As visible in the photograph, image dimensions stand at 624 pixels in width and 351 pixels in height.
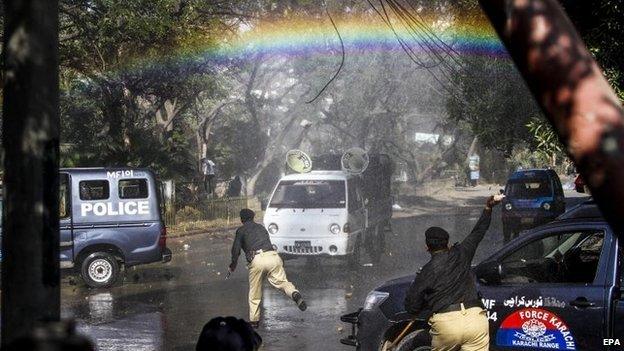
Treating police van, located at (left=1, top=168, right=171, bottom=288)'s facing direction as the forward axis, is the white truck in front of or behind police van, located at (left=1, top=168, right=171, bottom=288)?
behind

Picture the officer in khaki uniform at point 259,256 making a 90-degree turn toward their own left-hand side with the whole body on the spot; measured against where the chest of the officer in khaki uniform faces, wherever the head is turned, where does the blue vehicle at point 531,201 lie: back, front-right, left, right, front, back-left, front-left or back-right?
back

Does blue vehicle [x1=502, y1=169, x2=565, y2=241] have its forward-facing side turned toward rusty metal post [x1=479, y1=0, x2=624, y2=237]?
yes

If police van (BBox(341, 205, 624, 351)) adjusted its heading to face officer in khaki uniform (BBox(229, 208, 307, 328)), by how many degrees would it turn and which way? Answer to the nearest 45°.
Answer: approximately 45° to its right

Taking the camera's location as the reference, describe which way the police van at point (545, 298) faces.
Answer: facing to the left of the viewer

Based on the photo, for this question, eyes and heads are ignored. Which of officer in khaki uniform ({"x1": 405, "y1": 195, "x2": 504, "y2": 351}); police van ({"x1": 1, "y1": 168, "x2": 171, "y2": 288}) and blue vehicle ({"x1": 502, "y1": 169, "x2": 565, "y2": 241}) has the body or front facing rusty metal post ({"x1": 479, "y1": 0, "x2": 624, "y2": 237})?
the blue vehicle

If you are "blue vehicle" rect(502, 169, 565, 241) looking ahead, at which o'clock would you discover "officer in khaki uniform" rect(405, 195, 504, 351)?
The officer in khaki uniform is roughly at 12 o'clock from the blue vehicle.

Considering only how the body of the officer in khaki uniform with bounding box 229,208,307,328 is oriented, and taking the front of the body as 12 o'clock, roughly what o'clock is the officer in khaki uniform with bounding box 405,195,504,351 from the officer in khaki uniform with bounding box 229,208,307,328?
the officer in khaki uniform with bounding box 405,195,504,351 is roughly at 7 o'clock from the officer in khaki uniform with bounding box 229,208,307,328.

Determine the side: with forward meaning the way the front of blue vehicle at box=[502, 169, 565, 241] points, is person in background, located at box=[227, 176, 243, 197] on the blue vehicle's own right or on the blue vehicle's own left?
on the blue vehicle's own right

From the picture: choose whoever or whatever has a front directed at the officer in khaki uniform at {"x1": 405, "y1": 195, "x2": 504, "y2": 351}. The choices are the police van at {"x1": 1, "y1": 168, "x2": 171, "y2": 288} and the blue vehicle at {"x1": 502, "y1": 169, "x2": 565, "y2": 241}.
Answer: the blue vehicle

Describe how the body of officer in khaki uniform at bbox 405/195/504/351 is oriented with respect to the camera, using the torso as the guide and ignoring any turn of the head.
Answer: away from the camera

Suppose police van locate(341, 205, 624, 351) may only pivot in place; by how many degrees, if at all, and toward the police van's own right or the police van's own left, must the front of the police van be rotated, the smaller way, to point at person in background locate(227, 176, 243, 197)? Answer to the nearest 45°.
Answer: approximately 45° to the police van's own right
